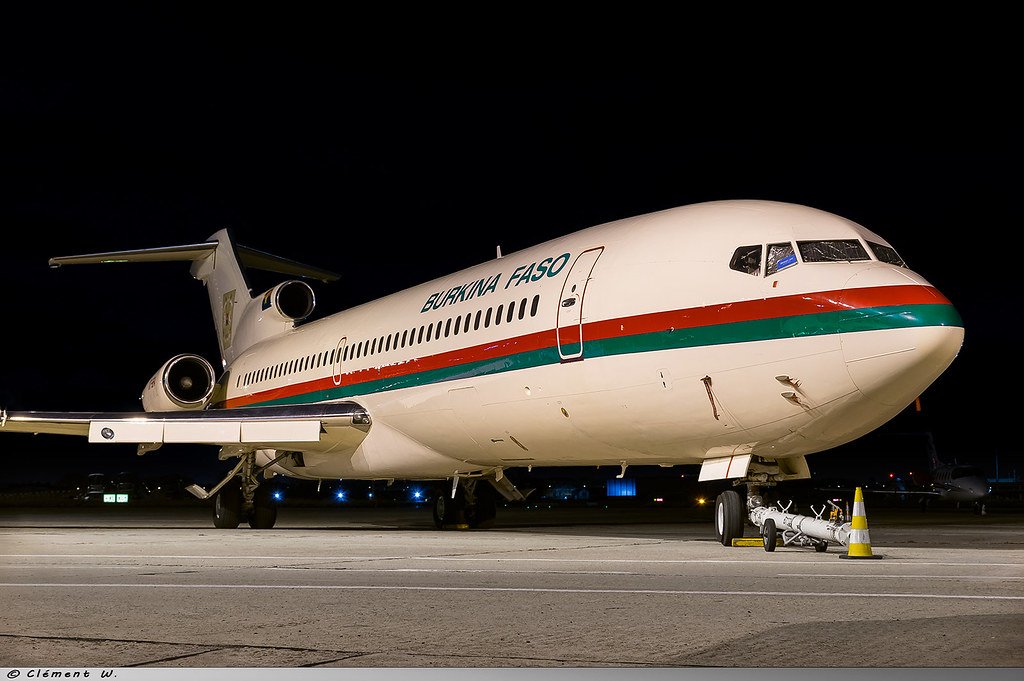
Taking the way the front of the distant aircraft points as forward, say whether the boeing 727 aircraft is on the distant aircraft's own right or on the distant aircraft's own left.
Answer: on the distant aircraft's own right

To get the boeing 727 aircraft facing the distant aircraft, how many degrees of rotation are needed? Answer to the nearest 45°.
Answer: approximately 90° to its left

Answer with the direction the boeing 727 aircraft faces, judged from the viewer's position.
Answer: facing the viewer and to the right of the viewer

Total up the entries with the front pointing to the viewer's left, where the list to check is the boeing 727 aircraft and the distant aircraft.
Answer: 0
